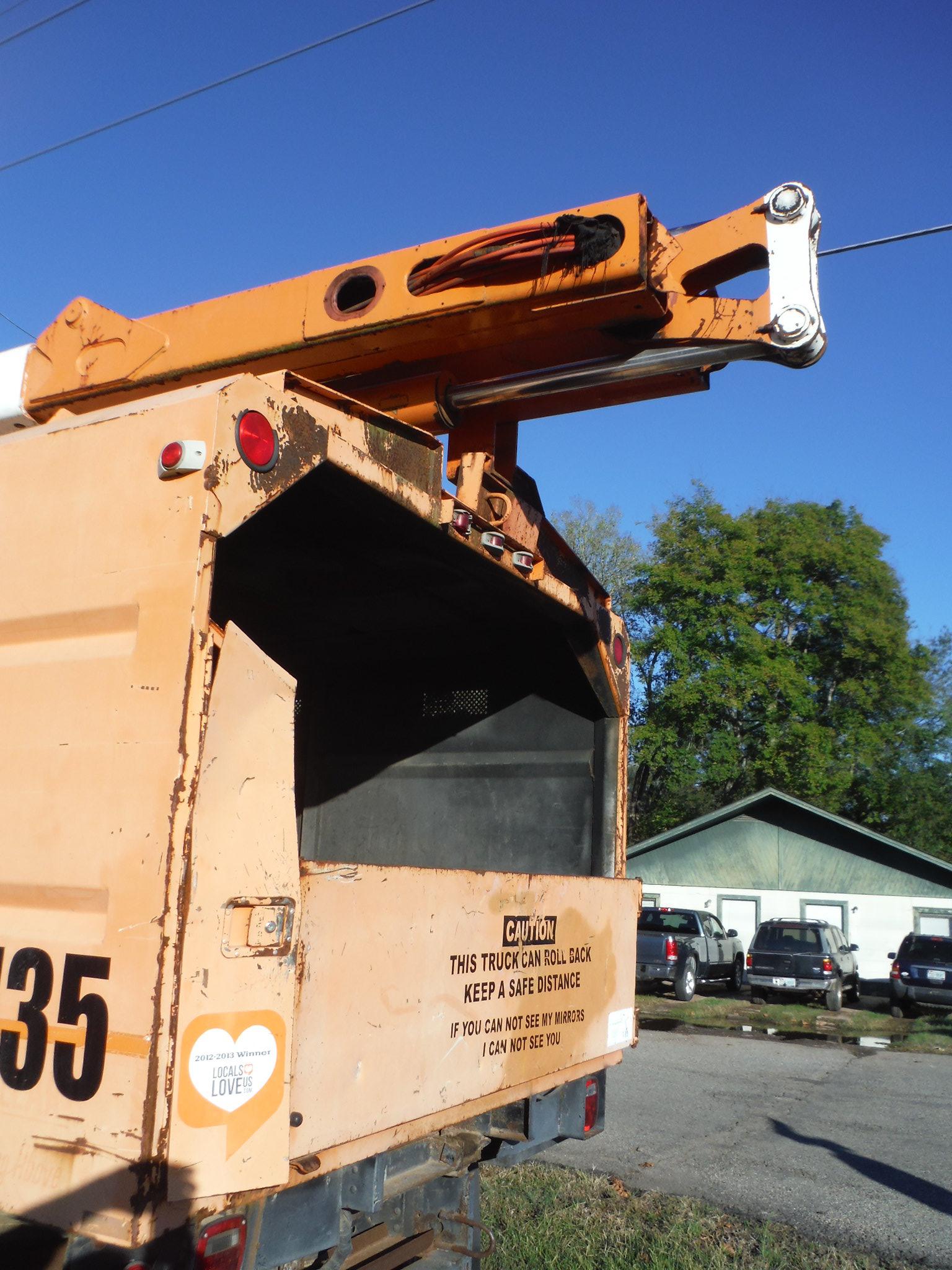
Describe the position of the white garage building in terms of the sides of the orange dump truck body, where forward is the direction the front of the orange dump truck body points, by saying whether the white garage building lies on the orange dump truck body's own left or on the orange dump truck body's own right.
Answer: on the orange dump truck body's own right

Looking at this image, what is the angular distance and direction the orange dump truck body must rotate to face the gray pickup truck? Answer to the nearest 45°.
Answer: approximately 45° to its right

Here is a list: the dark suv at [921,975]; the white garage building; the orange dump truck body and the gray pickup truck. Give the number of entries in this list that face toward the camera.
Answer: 1

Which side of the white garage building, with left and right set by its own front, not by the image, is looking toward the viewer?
front

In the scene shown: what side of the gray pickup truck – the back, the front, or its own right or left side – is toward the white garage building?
front

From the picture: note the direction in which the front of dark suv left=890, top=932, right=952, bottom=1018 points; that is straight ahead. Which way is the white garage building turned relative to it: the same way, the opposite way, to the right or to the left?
the opposite way

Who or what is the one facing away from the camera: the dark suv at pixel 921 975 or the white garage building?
the dark suv

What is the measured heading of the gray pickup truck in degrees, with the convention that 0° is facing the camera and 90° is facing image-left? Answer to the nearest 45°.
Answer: approximately 225°

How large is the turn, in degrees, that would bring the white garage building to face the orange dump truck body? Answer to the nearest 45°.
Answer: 0° — it already faces it

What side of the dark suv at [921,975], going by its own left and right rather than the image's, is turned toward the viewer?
back

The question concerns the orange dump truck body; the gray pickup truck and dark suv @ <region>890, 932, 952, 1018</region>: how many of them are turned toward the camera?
0

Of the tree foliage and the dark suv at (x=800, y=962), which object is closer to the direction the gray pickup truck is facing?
the tree foliage

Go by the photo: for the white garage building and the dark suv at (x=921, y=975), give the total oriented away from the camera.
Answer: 1

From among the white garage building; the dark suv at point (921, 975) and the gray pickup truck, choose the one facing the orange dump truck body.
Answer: the white garage building

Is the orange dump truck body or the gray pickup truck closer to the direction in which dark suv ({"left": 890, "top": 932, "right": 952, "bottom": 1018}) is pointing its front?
the gray pickup truck

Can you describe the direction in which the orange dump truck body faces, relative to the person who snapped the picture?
facing away from the viewer and to the left of the viewer

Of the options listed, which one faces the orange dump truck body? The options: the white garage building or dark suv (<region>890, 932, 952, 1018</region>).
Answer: the white garage building
